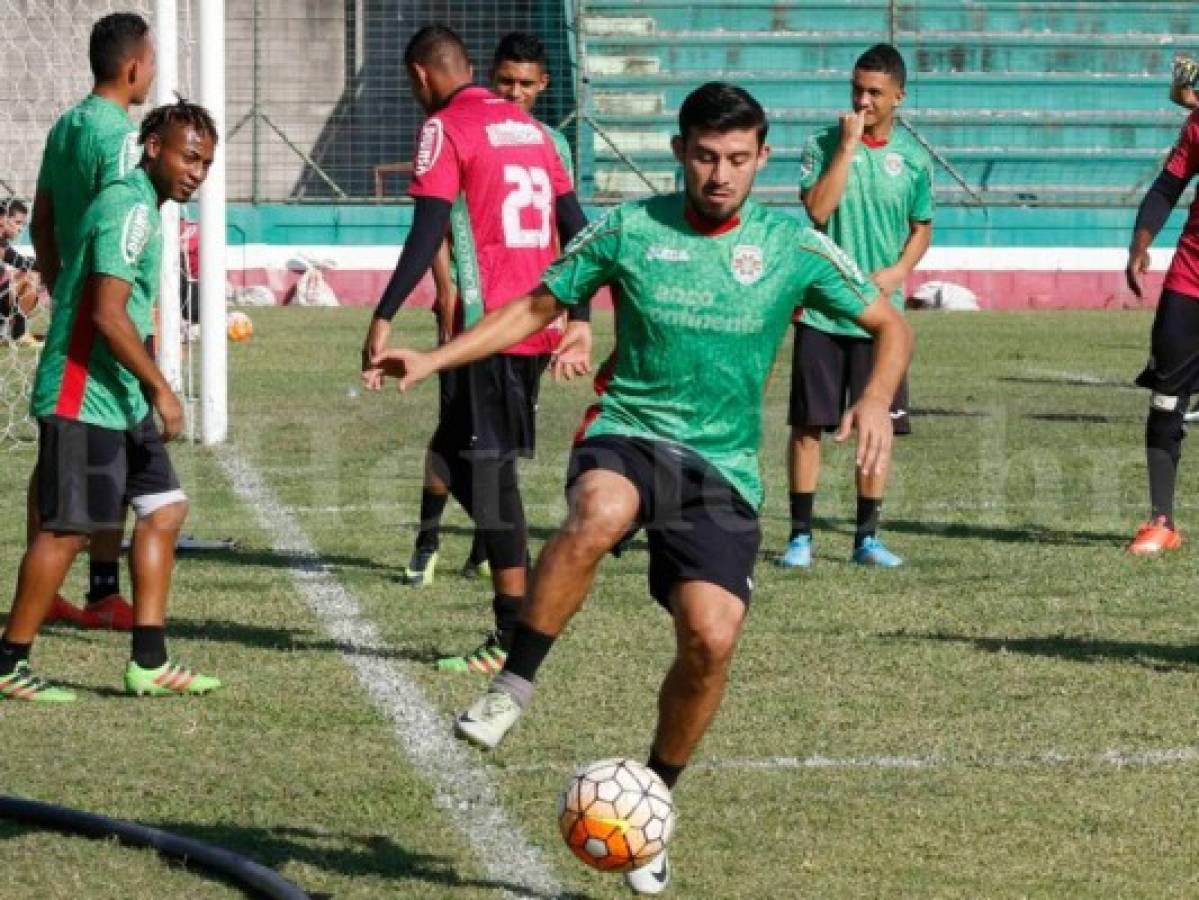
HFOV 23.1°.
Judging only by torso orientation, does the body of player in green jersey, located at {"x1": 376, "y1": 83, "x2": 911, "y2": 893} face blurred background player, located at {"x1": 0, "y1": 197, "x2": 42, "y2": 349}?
no

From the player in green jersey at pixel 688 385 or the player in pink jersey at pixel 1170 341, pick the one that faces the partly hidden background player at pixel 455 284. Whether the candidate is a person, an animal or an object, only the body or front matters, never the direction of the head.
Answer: the player in pink jersey

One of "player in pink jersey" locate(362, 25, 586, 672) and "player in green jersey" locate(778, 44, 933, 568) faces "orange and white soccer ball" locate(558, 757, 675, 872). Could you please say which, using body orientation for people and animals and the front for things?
the player in green jersey

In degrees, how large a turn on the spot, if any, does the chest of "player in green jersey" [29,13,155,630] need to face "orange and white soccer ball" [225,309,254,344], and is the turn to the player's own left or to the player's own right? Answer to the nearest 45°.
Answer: approximately 45° to the player's own left

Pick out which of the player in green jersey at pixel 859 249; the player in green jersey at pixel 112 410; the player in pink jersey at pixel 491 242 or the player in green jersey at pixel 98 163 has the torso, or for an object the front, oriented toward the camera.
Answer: the player in green jersey at pixel 859 249

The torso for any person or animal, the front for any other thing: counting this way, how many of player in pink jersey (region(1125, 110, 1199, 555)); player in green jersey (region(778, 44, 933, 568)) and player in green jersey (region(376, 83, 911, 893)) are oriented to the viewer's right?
0

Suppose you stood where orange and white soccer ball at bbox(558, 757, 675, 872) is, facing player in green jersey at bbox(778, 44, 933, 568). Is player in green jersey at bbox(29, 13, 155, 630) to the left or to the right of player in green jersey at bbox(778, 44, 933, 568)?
left

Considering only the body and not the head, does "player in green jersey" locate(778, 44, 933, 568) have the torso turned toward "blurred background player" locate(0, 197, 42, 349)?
no

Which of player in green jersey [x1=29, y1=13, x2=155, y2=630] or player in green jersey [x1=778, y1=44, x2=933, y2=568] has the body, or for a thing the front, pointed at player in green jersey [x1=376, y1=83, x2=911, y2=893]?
player in green jersey [x1=778, y1=44, x2=933, y2=568]

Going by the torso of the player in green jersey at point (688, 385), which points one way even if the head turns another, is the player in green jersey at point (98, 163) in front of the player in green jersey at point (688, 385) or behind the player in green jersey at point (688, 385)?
behind

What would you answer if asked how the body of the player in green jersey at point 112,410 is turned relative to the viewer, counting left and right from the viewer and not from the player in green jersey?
facing to the right of the viewer

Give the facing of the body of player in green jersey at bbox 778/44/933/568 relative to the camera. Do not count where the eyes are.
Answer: toward the camera

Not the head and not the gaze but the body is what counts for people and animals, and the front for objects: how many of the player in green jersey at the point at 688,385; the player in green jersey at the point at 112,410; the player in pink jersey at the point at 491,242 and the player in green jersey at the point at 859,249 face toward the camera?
2

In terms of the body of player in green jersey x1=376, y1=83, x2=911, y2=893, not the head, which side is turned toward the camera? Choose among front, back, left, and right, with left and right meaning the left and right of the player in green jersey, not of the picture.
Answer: front

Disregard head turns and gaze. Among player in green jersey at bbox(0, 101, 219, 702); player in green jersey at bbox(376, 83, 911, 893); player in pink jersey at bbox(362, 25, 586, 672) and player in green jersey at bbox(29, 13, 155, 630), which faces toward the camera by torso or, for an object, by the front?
player in green jersey at bbox(376, 83, 911, 893)

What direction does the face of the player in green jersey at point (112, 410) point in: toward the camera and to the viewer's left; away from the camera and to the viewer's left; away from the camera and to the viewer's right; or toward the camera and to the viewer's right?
toward the camera and to the viewer's right

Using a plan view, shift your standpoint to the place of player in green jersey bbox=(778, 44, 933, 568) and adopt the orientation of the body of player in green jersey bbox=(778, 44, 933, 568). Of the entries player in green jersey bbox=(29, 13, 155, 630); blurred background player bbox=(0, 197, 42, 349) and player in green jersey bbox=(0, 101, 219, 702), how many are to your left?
0

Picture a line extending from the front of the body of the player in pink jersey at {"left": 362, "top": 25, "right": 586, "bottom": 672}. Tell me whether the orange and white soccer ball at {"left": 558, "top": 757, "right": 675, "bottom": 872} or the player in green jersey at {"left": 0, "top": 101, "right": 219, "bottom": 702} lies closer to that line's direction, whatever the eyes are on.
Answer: the player in green jersey
